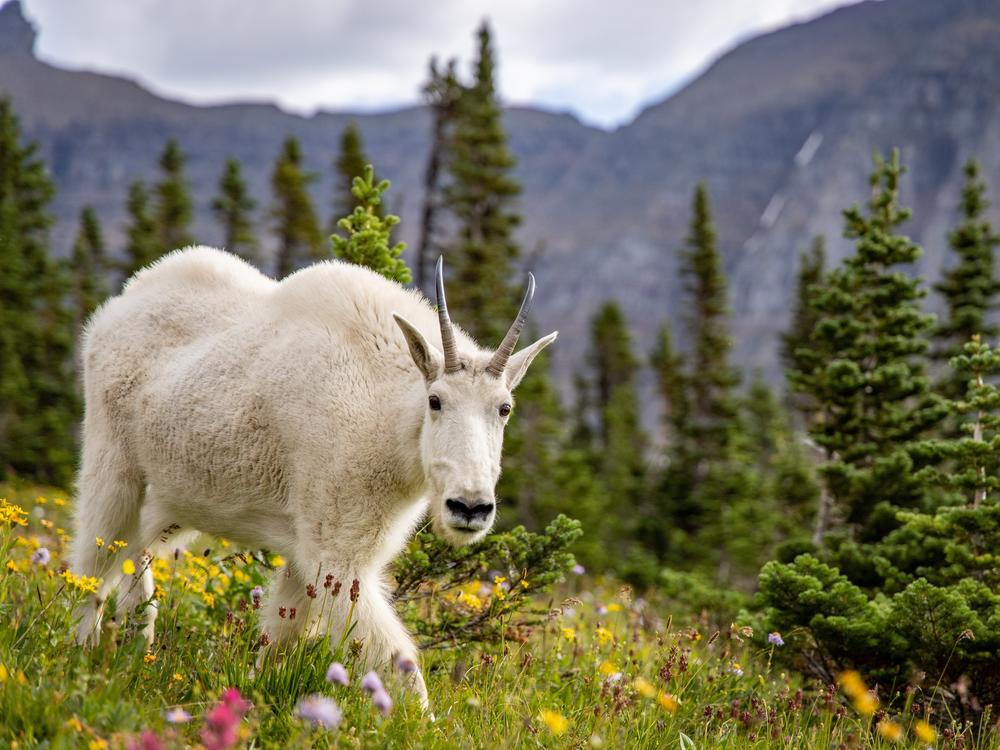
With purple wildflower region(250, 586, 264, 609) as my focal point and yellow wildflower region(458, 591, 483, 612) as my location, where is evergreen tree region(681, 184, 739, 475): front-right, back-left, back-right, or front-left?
back-right

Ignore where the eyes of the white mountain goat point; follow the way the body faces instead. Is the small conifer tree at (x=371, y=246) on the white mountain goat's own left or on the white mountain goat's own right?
on the white mountain goat's own left

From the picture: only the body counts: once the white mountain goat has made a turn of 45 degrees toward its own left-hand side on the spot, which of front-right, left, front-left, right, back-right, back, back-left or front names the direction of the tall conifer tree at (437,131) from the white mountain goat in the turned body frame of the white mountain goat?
left

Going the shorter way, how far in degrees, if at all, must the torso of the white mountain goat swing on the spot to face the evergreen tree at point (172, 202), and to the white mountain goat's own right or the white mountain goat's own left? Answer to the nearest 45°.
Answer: approximately 135° to the white mountain goat's own left

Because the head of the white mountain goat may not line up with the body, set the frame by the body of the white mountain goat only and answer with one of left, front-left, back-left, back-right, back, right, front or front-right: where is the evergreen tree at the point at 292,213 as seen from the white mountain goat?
back-left

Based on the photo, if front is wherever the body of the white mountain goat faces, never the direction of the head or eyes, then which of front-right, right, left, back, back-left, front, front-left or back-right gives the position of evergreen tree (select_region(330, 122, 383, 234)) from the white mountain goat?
back-left

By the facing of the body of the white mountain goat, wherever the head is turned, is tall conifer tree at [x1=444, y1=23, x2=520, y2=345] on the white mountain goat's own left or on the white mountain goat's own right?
on the white mountain goat's own left

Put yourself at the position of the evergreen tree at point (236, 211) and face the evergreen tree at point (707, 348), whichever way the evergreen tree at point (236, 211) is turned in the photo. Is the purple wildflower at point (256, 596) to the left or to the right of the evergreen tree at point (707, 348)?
right

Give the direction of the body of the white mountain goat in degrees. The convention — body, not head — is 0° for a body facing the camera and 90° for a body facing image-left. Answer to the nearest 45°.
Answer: approximately 315°
